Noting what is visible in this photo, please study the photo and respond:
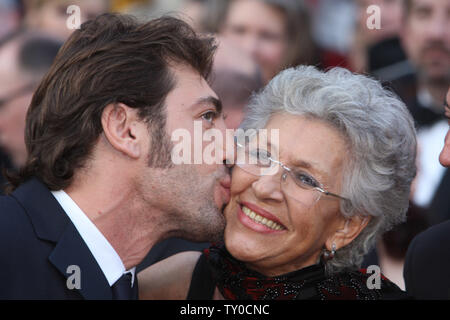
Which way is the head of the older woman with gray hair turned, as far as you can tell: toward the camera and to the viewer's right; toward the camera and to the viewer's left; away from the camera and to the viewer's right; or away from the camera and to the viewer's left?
toward the camera and to the viewer's left

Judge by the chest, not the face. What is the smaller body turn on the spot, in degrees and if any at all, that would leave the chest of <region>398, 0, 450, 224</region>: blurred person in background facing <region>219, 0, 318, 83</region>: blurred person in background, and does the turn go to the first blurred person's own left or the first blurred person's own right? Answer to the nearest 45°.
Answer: approximately 90° to the first blurred person's own right

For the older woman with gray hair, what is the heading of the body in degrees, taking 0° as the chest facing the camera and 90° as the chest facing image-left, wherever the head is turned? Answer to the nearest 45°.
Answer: approximately 45°

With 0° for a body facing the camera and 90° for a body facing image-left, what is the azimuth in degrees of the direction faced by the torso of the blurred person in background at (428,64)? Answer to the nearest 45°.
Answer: approximately 0°

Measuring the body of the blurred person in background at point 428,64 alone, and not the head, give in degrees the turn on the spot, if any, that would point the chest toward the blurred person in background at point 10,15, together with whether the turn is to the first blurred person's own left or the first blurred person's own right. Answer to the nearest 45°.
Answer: approximately 90° to the first blurred person's own right

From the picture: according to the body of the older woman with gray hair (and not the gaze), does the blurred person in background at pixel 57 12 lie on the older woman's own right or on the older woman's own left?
on the older woman's own right
